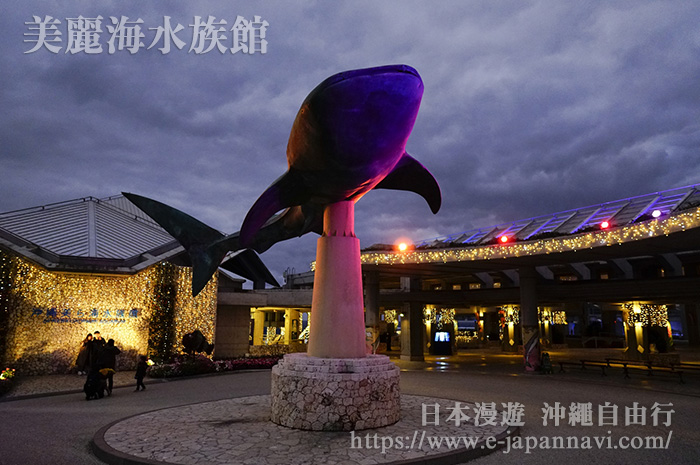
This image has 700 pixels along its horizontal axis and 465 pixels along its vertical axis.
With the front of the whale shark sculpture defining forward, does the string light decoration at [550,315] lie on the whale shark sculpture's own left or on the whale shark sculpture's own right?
on the whale shark sculpture's own left

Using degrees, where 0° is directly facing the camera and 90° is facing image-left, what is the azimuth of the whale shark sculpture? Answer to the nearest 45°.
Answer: approximately 315°

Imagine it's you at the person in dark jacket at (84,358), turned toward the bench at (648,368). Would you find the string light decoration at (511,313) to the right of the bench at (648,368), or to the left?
left

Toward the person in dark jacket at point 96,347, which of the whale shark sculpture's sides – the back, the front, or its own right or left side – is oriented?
back

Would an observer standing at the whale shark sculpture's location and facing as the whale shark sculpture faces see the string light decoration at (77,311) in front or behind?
behind

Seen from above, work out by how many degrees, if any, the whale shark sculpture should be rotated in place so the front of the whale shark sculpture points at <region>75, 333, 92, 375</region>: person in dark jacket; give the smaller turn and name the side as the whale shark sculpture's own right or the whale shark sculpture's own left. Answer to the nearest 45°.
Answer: approximately 180°

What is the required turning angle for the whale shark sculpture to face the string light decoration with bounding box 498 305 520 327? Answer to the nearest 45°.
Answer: approximately 90° to its left

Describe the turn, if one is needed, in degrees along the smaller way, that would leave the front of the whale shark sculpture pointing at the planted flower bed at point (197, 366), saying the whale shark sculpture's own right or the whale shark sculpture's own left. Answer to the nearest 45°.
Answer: approximately 135° to the whale shark sculpture's own left
